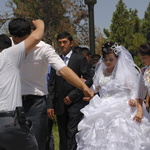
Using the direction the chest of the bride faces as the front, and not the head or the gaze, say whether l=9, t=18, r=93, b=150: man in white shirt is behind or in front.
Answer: in front

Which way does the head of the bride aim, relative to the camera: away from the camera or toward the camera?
toward the camera

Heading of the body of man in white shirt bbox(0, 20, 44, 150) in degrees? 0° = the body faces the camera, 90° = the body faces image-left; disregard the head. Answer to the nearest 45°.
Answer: approximately 180°

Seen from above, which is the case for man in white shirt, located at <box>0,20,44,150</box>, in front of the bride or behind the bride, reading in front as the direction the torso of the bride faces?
in front

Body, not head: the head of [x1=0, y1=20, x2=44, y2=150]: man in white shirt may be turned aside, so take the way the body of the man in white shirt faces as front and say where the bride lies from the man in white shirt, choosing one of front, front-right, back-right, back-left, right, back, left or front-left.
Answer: front-right

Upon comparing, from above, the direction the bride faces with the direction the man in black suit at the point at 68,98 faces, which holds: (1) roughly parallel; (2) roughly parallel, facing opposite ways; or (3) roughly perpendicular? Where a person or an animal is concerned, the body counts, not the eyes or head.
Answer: roughly parallel

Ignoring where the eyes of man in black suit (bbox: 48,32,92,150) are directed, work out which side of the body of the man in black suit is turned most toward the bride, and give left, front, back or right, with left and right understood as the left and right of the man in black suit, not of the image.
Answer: left

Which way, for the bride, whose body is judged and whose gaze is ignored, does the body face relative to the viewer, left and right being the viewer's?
facing the viewer and to the left of the viewer

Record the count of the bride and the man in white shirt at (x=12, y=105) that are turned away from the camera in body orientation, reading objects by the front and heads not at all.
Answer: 1
